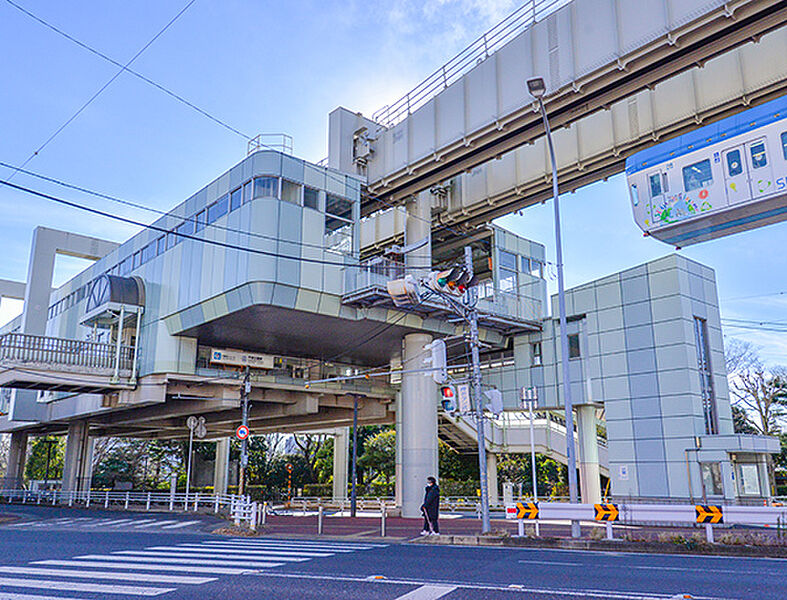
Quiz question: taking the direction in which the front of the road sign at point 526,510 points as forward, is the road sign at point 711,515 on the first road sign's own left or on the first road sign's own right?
on the first road sign's own left

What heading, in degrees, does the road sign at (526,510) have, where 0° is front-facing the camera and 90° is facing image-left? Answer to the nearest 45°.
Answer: approximately 0°

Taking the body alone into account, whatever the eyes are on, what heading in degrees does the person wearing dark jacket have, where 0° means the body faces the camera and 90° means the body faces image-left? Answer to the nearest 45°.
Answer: approximately 45°

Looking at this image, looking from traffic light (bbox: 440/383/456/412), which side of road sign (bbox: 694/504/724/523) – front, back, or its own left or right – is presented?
right

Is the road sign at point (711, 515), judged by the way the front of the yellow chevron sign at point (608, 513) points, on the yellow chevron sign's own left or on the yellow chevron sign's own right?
on the yellow chevron sign's own left

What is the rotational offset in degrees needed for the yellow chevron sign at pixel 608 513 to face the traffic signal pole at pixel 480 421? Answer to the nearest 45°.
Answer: approximately 90° to its right
